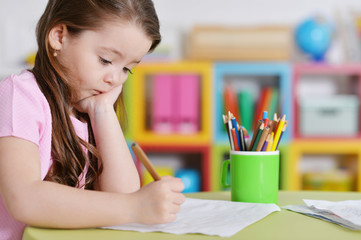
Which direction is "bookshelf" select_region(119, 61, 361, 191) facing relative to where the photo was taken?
toward the camera

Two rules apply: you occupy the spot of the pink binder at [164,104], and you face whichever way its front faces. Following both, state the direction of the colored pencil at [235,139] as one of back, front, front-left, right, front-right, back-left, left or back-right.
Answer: front

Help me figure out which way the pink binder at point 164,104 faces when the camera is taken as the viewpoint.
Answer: facing the viewer

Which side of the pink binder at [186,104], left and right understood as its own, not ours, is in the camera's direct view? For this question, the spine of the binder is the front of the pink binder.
front

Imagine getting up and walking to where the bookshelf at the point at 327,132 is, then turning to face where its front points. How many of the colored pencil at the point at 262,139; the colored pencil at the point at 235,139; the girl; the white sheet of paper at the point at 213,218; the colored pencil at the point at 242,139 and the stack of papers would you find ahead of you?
6

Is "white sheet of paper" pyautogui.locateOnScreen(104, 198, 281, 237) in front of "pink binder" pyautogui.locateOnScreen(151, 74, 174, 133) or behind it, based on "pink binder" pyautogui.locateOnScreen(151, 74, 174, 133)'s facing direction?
in front

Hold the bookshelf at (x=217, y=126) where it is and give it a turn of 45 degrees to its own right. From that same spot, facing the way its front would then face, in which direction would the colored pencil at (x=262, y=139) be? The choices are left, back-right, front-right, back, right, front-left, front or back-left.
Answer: front-left

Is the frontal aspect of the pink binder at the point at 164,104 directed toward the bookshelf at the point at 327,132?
no

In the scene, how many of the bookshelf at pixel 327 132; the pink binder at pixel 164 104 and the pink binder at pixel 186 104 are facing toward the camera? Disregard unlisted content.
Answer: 3

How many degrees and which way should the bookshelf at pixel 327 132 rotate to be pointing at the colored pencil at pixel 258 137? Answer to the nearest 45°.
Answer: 0° — it already faces it

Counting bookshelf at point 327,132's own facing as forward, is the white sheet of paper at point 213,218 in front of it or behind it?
in front

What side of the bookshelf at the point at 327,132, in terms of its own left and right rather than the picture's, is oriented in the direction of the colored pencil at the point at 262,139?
front

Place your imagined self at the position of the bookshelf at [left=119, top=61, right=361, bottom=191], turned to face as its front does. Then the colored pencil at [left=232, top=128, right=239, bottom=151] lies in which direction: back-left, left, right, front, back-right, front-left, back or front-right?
front

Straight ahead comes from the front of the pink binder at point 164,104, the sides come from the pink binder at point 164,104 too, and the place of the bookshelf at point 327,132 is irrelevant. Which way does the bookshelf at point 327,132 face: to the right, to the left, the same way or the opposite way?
the same way

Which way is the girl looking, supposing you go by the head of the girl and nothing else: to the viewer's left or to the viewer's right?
to the viewer's right

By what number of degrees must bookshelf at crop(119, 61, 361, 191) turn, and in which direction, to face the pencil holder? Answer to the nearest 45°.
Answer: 0° — it already faces it

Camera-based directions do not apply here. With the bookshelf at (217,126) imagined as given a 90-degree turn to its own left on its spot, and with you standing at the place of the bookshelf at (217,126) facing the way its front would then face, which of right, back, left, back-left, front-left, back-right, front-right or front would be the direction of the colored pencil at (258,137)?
right

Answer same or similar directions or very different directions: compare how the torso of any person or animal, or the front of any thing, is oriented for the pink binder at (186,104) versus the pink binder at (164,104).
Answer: same or similar directions
